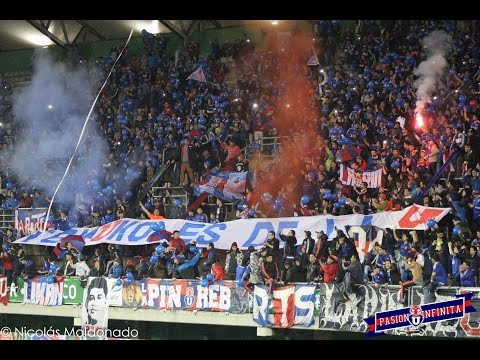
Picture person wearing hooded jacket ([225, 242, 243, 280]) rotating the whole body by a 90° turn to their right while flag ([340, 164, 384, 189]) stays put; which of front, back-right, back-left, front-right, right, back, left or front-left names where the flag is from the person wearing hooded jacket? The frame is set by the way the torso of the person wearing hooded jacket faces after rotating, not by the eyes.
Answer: back

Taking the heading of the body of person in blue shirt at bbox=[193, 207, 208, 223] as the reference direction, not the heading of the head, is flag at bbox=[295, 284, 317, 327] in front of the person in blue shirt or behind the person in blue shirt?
in front

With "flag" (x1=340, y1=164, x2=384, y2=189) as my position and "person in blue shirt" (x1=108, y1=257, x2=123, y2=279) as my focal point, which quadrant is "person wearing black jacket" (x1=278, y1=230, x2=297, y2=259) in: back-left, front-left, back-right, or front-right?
front-left

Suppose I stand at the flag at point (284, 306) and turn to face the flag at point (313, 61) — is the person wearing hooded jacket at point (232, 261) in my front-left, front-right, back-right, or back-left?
front-left

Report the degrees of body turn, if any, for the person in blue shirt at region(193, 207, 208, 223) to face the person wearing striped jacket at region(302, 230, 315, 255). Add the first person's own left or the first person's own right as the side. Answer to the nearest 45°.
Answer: approximately 45° to the first person's own left

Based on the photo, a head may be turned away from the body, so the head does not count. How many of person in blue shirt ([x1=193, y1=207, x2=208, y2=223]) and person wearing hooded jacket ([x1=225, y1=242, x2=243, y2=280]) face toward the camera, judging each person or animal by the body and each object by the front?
2

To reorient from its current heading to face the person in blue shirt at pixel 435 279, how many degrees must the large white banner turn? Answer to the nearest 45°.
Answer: approximately 45° to its left

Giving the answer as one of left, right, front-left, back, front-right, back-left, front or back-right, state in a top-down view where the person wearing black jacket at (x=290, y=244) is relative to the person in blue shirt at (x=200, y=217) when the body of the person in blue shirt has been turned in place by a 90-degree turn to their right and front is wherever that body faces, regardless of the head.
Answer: back-left

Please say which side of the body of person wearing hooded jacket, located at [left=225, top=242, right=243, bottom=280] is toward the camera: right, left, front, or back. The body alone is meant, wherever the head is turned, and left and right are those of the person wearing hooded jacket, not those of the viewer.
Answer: front

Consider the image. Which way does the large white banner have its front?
toward the camera

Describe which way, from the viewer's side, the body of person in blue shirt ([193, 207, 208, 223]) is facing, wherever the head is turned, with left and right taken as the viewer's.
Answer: facing the viewer

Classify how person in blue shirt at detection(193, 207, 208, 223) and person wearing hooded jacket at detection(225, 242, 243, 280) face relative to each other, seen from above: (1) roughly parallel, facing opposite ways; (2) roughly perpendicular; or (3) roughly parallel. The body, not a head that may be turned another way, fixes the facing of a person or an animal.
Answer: roughly parallel
